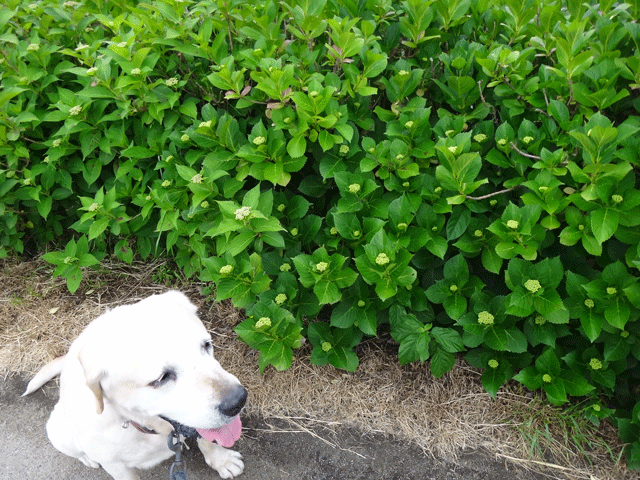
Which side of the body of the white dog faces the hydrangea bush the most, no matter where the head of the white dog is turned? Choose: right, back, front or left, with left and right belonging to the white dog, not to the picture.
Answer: left

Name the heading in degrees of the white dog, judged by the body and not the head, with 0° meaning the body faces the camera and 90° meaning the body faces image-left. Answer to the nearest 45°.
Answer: approximately 315°
